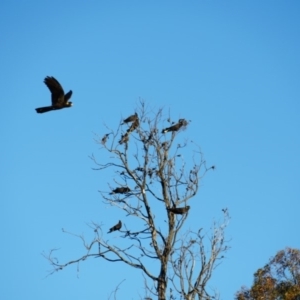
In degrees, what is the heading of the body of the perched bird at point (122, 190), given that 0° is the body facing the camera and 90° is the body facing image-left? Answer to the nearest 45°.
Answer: approximately 270°

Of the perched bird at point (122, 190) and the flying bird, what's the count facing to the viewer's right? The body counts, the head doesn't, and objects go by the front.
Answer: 2

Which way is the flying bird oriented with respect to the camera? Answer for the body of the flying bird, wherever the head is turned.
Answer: to the viewer's right
